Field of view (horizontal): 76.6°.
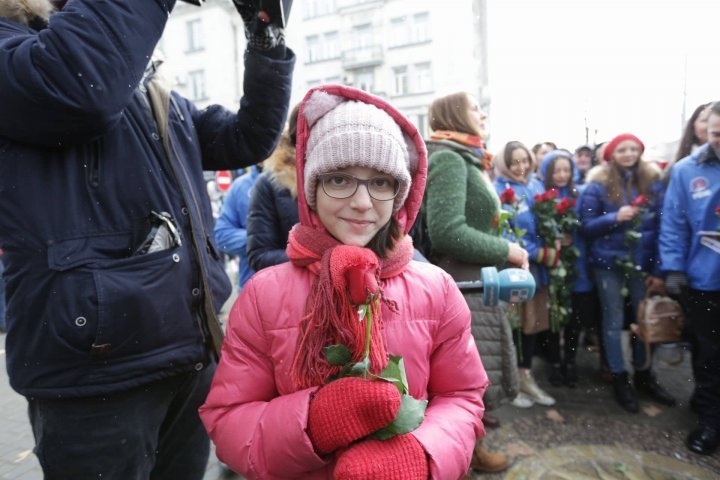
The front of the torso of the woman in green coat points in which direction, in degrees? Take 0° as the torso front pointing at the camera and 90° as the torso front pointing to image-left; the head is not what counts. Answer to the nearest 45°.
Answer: approximately 270°

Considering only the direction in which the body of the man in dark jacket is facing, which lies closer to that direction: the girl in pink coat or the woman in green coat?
the girl in pink coat

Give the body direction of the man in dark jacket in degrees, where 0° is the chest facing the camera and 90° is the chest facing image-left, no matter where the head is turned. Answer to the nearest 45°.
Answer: approximately 315°

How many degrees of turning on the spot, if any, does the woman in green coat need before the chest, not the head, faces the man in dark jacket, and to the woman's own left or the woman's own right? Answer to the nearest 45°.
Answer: approximately 135° to the woman's own right

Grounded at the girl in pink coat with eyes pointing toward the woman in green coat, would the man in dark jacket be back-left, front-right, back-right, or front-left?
back-left

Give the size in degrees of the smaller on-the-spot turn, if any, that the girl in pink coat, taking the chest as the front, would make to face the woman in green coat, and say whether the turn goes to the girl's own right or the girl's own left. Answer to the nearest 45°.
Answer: approximately 135° to the girl's own left

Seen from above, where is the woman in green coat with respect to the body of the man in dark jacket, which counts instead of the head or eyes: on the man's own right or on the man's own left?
on the man's own left

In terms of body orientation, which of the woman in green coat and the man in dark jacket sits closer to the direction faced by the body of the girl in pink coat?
the man in dark jacket

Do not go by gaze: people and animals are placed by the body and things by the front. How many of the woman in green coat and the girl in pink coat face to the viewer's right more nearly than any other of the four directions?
1

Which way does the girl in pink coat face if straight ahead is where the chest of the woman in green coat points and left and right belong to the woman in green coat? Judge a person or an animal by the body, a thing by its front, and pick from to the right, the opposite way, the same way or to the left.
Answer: to the right

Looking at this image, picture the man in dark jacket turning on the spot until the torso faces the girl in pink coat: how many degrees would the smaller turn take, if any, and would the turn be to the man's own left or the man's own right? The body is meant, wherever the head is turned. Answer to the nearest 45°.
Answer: approximately 45° to the man's own left
